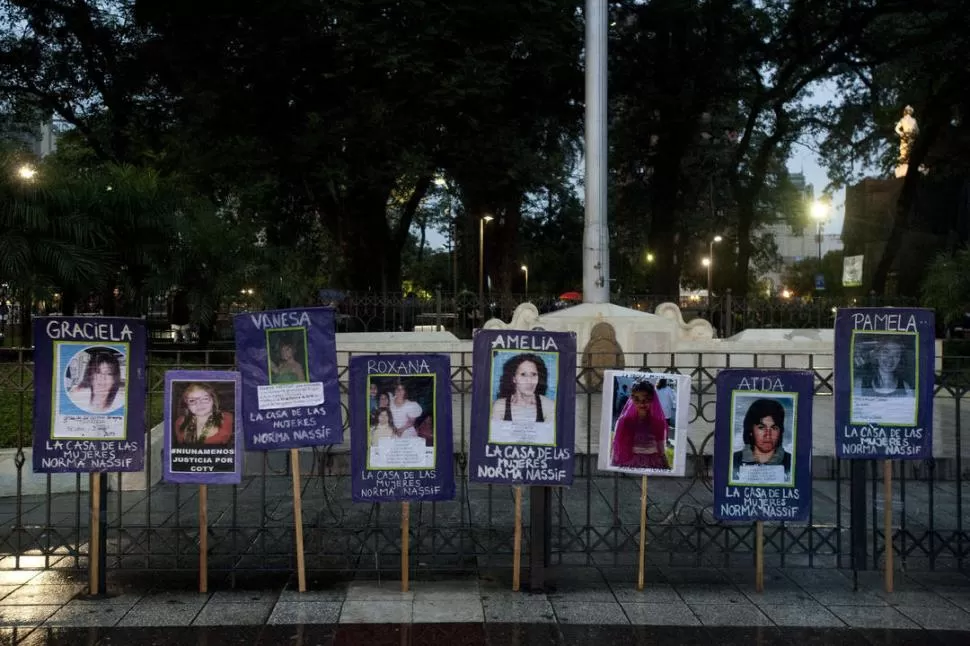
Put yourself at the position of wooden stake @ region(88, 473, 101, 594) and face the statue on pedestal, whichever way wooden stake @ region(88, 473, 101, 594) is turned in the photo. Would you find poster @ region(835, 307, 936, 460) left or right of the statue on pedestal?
right

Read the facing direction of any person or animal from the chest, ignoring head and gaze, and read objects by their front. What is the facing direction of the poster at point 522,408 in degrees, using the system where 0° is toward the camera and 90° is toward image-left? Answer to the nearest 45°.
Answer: approximately 0°

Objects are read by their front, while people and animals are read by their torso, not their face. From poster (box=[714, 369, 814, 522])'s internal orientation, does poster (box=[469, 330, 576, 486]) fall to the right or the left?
on its right

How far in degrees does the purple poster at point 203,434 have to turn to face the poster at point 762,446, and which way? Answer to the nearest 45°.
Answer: approximately 90° to its left

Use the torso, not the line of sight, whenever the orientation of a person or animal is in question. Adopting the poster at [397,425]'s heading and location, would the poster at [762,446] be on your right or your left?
on your left

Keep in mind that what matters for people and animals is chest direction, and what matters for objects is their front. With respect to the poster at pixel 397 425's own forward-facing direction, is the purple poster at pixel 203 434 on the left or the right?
on its right

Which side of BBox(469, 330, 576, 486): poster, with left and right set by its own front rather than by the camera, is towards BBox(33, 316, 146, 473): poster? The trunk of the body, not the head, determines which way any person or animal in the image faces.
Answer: right

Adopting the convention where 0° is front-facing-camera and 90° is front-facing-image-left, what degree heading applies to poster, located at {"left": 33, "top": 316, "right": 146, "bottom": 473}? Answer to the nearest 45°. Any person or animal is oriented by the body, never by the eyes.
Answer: approximately 0°
